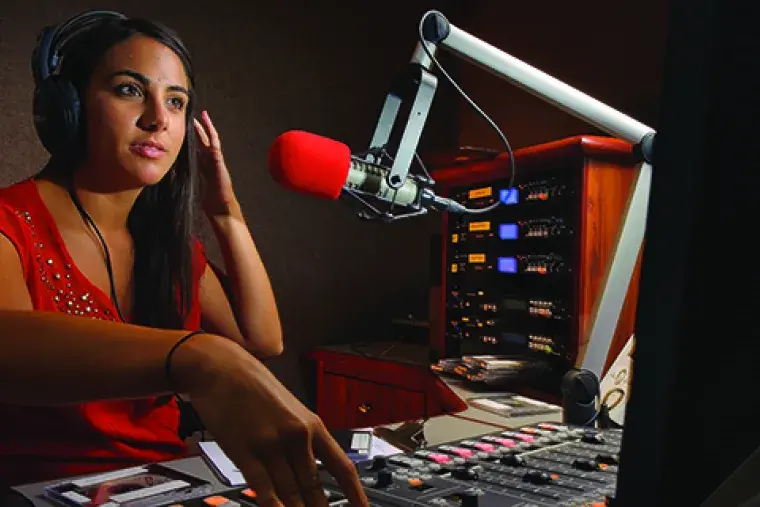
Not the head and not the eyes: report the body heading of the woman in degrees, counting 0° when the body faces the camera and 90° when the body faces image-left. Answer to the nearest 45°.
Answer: approximately 315°

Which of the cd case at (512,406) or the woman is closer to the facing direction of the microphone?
the woman

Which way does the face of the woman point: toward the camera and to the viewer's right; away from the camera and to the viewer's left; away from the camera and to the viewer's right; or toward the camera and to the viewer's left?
toward the camera and to the viewer's right

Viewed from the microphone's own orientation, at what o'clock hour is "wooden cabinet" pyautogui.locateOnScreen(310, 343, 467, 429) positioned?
The wooden cabinet is roughly at 3 o'clock from the microphone.

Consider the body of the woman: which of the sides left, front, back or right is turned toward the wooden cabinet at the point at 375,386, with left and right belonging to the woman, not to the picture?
left

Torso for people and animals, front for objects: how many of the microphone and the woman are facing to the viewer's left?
1

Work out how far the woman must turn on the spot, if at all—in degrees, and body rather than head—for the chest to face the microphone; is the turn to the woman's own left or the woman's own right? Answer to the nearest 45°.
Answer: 0° — they already face it

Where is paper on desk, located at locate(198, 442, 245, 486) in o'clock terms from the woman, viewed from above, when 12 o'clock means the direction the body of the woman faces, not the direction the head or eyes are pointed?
The paper on desk is roughly at 1 o'clock from the woman.

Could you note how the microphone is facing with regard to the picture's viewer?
facing to the left of the viewer

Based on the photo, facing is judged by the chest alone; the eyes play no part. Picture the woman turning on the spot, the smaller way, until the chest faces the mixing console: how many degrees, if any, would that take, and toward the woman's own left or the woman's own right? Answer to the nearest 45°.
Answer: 0° — they already face it
